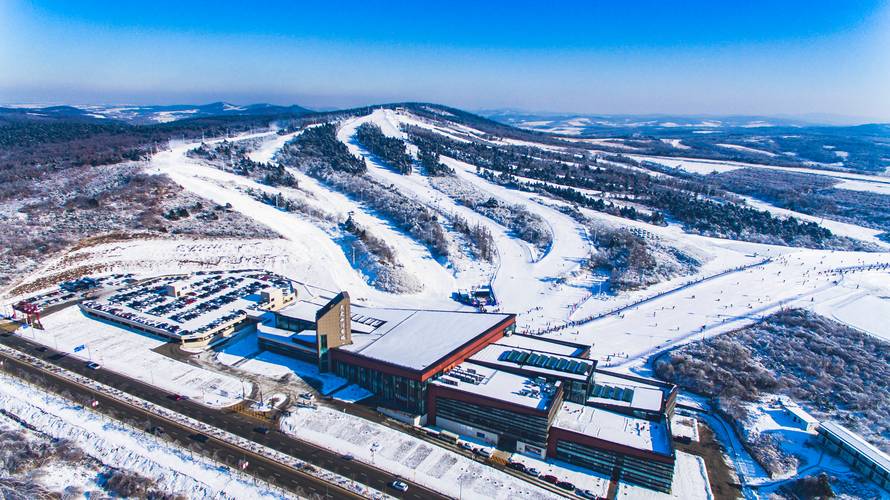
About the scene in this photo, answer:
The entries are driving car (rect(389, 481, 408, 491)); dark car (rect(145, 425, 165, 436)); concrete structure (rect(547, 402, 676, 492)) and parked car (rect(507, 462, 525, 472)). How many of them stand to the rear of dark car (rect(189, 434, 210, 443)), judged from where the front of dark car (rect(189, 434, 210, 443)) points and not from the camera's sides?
1

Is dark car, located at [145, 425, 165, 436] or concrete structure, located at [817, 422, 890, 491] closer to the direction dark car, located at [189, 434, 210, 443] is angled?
the concrete structure

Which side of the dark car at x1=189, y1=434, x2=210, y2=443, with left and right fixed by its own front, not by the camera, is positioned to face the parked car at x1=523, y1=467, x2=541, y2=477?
front

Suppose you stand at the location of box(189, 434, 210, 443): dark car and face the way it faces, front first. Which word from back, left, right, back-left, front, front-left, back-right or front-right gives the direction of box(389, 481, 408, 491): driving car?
front

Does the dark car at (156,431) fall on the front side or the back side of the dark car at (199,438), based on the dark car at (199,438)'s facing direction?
on the back side

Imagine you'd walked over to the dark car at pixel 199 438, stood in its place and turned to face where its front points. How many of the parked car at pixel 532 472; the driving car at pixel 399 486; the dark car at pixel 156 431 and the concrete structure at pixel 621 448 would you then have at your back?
1

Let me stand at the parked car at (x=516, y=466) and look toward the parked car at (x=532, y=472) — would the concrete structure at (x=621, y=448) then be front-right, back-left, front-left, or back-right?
front-left

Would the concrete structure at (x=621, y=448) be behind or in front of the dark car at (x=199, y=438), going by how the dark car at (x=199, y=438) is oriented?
in front

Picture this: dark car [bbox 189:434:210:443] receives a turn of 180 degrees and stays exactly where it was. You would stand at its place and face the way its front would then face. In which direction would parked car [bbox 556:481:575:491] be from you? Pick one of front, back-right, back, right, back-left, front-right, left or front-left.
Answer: back

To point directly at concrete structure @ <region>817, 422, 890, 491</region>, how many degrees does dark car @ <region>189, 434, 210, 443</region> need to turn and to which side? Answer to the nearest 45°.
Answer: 0° — it already faces it

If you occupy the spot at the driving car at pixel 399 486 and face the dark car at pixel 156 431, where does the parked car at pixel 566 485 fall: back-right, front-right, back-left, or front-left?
back-right

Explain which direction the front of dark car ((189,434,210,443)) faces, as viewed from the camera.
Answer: facing the viewer and to the right of the viewer

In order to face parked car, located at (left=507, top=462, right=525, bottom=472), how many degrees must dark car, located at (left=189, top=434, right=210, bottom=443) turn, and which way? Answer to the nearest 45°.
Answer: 0° — it already faces it
